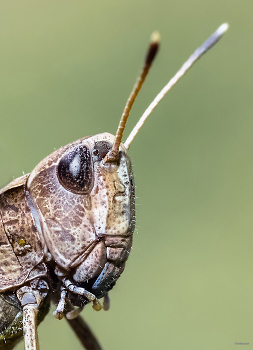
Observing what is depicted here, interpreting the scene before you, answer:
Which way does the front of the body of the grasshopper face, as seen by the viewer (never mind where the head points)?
to the viewer's right
